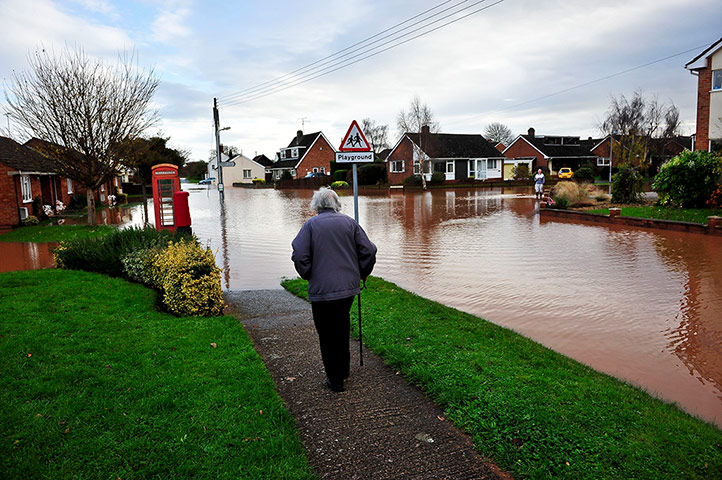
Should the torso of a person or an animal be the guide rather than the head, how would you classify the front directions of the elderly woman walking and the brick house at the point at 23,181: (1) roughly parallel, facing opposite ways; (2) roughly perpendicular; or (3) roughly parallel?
roughly perpendicular

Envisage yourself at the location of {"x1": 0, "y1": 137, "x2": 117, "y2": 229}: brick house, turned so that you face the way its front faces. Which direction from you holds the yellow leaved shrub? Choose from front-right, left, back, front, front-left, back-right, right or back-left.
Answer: front-right

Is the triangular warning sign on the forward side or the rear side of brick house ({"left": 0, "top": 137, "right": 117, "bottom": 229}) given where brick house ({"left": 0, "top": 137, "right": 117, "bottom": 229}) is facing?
on the forward side

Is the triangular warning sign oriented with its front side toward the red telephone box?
no

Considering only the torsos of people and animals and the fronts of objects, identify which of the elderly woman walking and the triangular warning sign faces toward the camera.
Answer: the triangular warning sign

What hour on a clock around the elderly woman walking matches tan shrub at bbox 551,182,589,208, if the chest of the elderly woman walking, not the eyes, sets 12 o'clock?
The tan shrub is roughly at 1 o'clock from the elderly woman walking.

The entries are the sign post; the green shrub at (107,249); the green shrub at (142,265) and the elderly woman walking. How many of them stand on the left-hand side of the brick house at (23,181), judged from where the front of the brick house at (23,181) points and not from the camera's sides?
0

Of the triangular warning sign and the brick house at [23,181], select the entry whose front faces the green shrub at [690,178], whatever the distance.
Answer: the brick house

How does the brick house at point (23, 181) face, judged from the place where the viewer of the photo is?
facing the viewer and to the right of the viewer

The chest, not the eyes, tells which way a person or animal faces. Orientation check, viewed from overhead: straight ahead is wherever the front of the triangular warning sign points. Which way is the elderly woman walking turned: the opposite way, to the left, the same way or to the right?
the opposite way

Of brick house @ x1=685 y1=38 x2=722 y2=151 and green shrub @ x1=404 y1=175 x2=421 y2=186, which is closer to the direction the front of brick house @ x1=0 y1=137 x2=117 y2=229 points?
the brick house

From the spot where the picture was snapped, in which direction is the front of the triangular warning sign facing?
facing the viewer

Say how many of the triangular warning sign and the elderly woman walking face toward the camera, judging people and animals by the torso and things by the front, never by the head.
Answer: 1

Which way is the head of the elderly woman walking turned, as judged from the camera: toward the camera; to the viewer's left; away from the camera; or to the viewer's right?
away from the camera

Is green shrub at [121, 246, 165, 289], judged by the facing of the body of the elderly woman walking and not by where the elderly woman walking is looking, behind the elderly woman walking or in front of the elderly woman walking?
in front

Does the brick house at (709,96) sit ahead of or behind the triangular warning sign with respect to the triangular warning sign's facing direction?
behind

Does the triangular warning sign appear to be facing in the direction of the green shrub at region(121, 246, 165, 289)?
no

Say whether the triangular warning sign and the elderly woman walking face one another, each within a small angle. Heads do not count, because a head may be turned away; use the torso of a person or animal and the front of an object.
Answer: yes

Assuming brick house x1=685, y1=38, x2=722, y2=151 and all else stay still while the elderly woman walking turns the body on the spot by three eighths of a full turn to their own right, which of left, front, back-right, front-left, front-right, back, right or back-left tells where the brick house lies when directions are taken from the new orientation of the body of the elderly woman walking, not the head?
left

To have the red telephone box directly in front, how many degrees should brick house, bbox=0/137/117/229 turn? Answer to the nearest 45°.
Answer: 0° — it already faces it

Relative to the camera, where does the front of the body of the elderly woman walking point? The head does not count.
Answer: away from the camera

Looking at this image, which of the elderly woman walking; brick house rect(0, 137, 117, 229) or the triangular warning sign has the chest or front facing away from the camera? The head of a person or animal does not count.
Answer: the elderly woman walking
